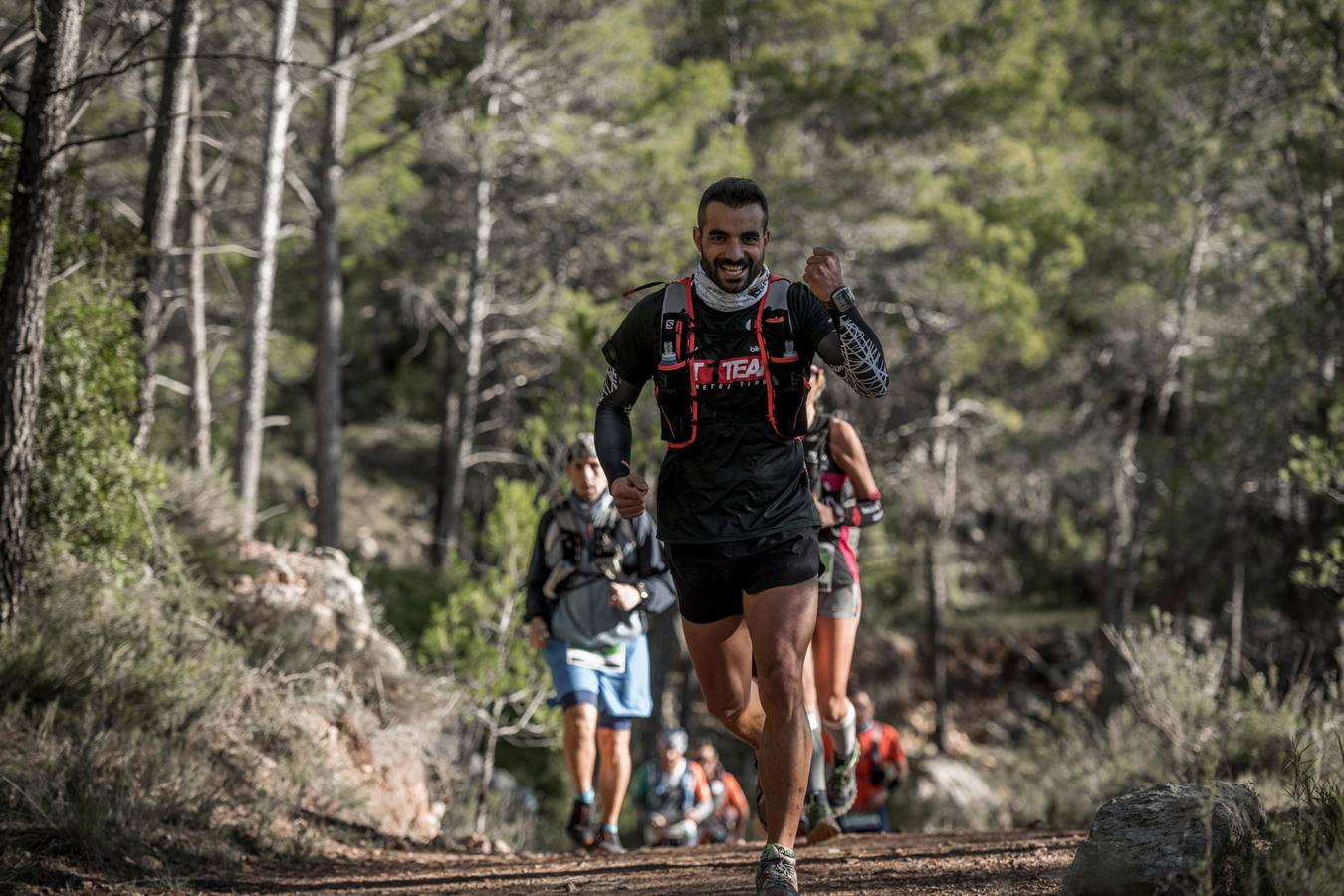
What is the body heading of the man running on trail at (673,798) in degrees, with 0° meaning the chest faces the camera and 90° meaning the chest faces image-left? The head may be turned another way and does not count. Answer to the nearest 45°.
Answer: approximately 0°

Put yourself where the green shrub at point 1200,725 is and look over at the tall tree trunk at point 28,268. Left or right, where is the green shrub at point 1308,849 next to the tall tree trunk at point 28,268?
left

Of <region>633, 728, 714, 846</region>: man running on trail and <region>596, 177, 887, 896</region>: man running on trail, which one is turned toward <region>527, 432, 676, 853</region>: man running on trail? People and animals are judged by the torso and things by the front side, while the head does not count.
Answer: <region>633, 728, 714, 846</region>: man running on trail

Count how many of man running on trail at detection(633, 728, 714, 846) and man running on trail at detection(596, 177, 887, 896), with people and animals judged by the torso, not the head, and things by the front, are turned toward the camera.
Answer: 2

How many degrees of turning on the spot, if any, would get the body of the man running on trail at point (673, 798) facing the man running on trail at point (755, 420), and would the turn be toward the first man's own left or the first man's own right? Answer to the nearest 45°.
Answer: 0° — they already face them

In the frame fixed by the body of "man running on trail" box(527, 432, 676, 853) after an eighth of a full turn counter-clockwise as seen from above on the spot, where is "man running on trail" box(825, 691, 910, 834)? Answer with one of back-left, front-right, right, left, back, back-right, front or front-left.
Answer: left

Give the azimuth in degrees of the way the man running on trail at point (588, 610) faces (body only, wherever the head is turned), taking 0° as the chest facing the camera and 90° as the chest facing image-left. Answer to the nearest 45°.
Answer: approximately 0°

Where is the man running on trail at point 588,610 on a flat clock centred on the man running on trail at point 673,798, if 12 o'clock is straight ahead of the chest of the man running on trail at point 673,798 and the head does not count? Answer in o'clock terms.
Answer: the man running on trail at point 588,610 is roughly at 12 o'clock from the man running on trail at point 673,798.

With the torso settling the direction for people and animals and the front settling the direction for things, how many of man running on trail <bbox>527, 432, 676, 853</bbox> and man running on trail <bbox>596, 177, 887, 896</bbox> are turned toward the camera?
2

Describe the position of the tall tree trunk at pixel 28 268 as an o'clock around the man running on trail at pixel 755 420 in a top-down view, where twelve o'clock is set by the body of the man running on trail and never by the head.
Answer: The tall tree trunk is roughly at 4 o'clock from the man running on trail.

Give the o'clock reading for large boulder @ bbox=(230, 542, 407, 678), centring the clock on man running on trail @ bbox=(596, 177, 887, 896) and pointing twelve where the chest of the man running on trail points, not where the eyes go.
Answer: The large boulder is roughly at 5 o'clock from the man running on trail.
